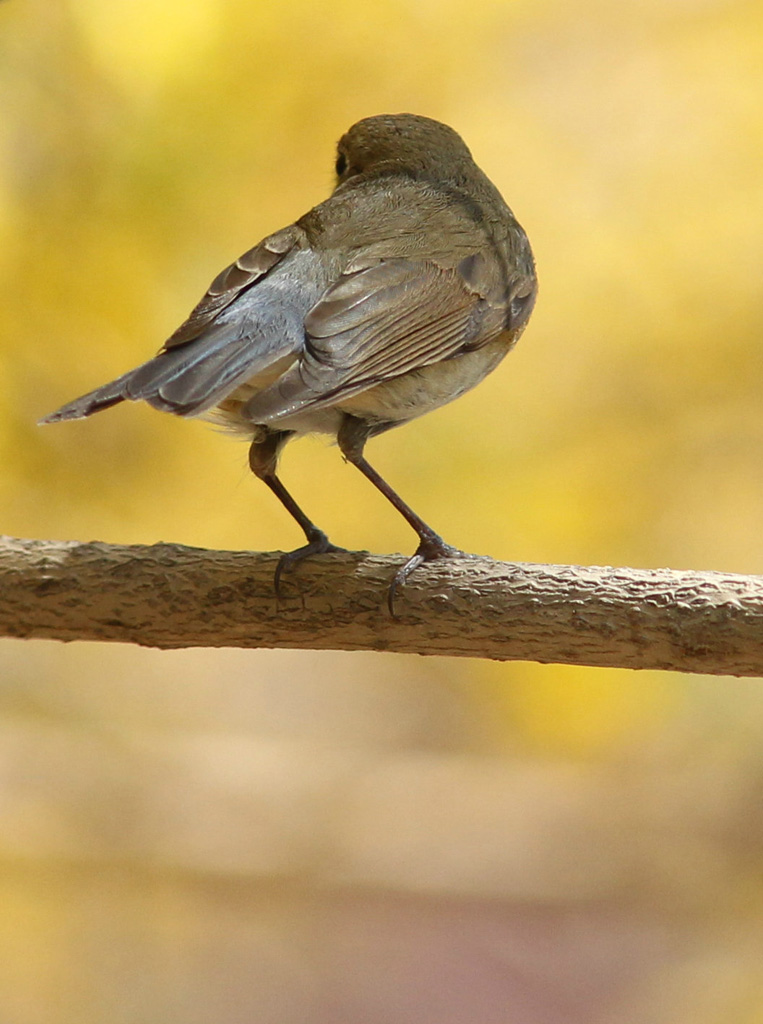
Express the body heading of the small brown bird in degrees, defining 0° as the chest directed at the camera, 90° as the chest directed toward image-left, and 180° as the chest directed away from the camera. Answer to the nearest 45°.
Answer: approximately 225°
